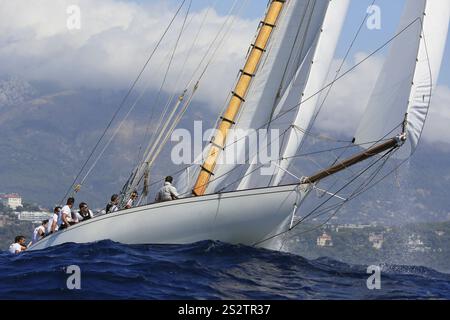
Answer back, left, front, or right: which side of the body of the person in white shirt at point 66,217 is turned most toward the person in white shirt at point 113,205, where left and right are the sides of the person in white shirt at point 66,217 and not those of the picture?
left
